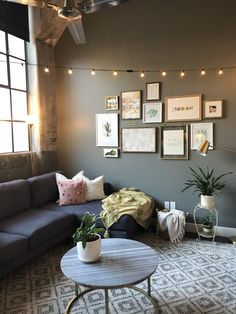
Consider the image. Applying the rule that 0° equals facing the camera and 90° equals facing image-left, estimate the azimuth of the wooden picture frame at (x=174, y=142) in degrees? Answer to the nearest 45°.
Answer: approximately 0°

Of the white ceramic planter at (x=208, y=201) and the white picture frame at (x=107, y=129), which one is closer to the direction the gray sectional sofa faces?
the white ceramic planter

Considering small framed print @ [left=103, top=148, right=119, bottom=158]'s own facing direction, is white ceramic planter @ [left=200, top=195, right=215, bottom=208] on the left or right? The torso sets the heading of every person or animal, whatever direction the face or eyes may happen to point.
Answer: on its left

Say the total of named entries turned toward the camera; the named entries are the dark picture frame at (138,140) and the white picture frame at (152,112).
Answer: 2

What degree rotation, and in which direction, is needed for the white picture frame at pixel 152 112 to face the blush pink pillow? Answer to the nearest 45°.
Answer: approximately 90° to its right

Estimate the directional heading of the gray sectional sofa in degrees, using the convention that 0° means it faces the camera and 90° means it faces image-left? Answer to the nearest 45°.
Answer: approximately 315°
